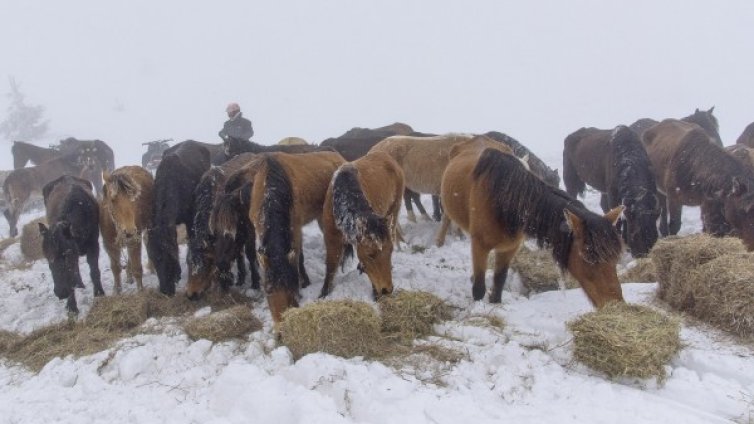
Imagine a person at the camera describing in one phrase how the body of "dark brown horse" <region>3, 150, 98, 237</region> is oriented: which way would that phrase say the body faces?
to the viewer's right

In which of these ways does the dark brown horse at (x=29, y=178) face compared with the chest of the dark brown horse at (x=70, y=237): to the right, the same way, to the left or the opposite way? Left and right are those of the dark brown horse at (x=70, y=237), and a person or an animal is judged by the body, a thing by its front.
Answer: to the left

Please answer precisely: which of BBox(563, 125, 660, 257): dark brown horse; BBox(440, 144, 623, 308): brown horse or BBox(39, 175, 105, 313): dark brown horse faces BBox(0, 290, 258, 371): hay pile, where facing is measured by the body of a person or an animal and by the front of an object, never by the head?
BBox(39, 175, 105, 313): dark brown horse

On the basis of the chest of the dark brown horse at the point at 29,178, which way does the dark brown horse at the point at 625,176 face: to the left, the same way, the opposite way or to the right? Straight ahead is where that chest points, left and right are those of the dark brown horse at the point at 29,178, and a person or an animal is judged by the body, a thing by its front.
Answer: to the right

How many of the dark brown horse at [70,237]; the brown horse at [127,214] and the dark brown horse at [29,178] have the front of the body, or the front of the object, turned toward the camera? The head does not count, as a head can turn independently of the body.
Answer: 2

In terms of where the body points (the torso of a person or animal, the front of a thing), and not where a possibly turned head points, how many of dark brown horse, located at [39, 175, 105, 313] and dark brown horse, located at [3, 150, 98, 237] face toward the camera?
1

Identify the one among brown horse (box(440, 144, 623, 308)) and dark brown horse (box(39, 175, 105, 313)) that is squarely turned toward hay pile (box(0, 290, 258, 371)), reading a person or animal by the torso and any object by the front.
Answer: the dark brown horse
